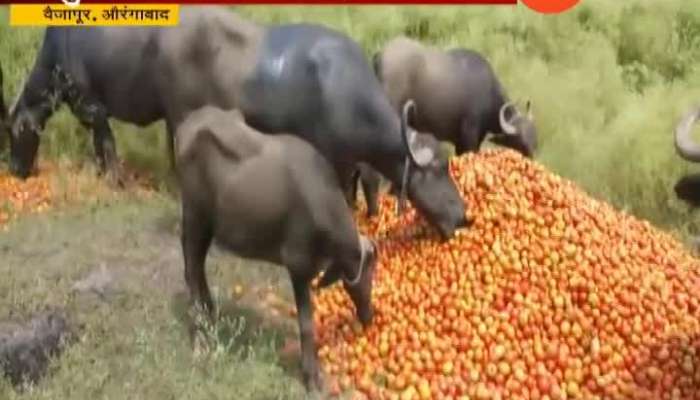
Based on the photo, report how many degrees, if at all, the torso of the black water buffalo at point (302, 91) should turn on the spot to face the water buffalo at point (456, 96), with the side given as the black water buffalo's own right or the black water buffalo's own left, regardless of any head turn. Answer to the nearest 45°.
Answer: approximately 45° to the black water buffalo's own left

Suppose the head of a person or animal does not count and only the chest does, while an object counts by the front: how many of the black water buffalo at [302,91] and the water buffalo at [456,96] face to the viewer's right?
2

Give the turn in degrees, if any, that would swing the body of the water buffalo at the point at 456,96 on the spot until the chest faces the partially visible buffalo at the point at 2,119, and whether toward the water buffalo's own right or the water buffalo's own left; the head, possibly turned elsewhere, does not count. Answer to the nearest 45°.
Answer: approximately 180°

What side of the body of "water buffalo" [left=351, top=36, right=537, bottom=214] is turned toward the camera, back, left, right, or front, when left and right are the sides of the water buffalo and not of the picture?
right

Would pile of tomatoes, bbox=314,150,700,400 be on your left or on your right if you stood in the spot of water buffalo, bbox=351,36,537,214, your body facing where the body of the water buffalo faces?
on your right

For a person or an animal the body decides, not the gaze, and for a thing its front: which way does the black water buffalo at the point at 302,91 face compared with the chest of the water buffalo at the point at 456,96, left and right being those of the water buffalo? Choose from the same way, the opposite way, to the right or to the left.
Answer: the same way

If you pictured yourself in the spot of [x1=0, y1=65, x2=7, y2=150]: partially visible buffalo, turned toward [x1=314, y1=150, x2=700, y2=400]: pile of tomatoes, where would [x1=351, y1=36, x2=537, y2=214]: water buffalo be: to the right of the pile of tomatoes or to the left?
left

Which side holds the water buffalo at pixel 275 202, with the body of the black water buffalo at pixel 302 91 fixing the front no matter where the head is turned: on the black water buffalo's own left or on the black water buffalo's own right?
on the black water buffalo's own right

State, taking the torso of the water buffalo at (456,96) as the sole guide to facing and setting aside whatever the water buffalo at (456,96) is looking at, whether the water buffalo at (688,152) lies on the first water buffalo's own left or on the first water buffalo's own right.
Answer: on the first water buffalo's own right

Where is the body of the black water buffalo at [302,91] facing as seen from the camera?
to the viewer's right

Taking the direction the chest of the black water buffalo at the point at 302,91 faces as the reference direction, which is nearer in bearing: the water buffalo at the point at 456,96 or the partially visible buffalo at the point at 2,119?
the water buffalo

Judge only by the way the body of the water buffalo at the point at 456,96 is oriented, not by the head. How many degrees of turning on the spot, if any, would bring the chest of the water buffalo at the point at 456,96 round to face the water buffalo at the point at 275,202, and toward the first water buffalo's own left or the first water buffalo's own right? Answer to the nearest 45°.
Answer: approximately 90° to the first water buffalo's own right

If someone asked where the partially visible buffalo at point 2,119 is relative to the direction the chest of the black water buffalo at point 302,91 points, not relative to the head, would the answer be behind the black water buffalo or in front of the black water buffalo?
behind
